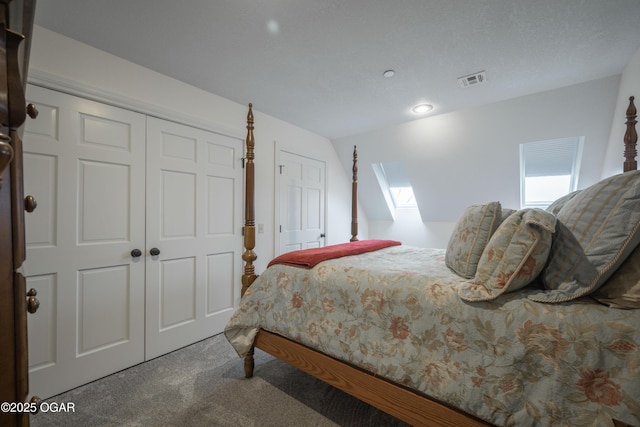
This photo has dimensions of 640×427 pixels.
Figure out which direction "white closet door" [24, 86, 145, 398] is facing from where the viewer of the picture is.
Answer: facing the viewer and to the right of the viewer

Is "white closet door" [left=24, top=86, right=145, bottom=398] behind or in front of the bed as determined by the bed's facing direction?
in front

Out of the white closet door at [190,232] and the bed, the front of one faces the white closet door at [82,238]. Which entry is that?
the bed

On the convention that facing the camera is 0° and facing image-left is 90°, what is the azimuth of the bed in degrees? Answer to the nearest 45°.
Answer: approximately 90°

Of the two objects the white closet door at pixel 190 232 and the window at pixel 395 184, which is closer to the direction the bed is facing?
the white closet door

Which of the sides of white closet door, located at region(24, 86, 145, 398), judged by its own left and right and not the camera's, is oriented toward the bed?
front

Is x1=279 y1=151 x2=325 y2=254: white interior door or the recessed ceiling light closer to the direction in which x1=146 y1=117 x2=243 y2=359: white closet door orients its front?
the recessed ceiling light

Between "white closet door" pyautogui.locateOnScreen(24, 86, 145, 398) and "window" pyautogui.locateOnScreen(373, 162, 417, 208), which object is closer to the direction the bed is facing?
the white closet door

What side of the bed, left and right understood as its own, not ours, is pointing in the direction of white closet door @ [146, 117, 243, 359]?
front

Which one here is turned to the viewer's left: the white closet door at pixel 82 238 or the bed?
the bed

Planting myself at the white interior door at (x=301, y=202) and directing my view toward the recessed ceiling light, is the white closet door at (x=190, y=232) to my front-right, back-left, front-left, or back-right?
back-right
